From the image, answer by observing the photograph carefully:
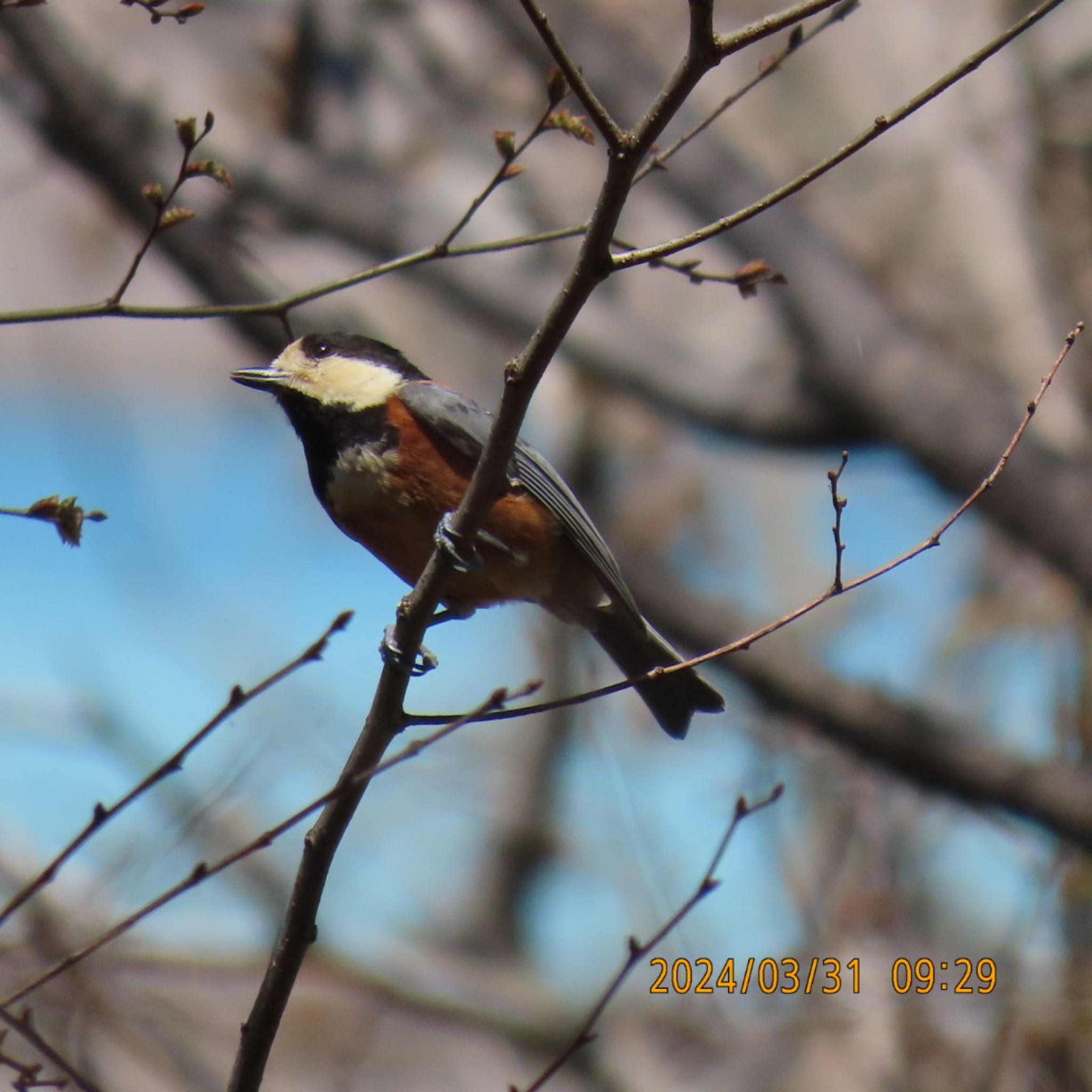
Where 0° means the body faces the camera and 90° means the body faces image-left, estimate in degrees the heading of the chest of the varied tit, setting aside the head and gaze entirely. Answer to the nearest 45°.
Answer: approximately 90°
